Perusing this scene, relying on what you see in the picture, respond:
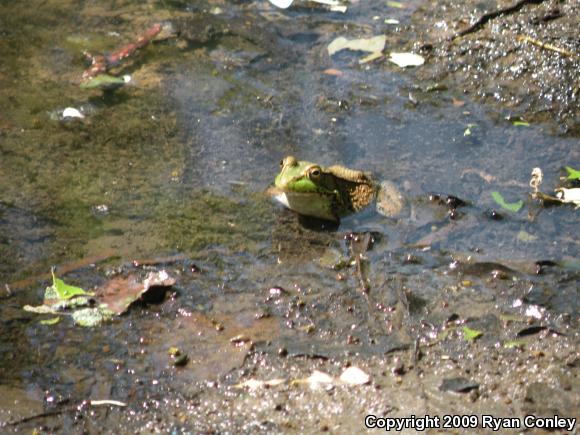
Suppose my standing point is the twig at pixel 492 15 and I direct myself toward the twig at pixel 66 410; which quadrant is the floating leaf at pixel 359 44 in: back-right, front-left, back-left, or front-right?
front-right

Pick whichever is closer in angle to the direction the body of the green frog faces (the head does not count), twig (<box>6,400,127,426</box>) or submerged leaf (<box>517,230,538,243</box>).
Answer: the twig

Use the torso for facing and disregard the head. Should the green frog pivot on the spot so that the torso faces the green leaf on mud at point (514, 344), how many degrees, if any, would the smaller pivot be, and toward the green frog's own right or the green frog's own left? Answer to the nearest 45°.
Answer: approximately 90° to the green frog's own left

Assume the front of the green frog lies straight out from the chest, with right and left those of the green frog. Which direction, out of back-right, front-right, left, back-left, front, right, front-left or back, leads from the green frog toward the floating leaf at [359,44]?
back-right

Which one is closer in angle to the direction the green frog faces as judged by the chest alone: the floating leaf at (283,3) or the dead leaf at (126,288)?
the dead leaf

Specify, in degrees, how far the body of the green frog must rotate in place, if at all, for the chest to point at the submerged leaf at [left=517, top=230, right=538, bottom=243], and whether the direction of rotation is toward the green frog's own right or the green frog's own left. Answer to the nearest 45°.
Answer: approximately 135° to the green frog's own left

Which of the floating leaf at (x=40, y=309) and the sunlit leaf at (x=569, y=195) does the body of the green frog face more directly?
the floating leaf

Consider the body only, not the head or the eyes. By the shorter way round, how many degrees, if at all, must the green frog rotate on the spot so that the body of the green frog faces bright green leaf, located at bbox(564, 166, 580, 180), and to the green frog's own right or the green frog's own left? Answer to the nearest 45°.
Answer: approximately 135° to the green frog's own left

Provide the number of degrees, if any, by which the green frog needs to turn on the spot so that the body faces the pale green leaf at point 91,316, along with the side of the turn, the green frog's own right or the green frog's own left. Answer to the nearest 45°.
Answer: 0° — it already faces it

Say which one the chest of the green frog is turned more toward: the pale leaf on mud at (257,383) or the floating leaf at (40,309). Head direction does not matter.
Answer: the floating leaf

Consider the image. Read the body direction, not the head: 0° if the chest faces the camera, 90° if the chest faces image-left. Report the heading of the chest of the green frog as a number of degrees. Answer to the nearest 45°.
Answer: approximately 45°

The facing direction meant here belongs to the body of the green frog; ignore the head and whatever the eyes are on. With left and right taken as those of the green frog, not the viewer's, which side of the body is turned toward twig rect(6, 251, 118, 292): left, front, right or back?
front

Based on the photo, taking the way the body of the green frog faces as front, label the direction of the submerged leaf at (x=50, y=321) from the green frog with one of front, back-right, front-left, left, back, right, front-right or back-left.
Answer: front

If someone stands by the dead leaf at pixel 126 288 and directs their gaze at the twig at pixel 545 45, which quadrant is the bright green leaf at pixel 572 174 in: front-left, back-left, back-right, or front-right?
front-right

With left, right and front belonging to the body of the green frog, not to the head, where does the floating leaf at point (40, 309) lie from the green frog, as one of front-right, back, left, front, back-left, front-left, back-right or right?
front

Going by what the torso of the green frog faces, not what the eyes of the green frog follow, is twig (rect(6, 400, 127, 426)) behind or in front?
in front

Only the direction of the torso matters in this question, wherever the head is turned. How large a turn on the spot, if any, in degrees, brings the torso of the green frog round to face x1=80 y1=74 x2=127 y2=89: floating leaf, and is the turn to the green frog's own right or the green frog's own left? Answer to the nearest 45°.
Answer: approximately 90° to the green frog's own right

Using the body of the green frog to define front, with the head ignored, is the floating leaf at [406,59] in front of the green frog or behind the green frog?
behind

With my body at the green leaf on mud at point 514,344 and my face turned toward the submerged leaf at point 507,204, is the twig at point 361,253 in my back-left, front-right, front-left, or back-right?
front-left

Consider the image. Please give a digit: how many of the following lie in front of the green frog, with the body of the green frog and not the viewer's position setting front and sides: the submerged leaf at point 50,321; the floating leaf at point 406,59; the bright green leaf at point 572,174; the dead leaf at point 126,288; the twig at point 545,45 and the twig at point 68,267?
3
